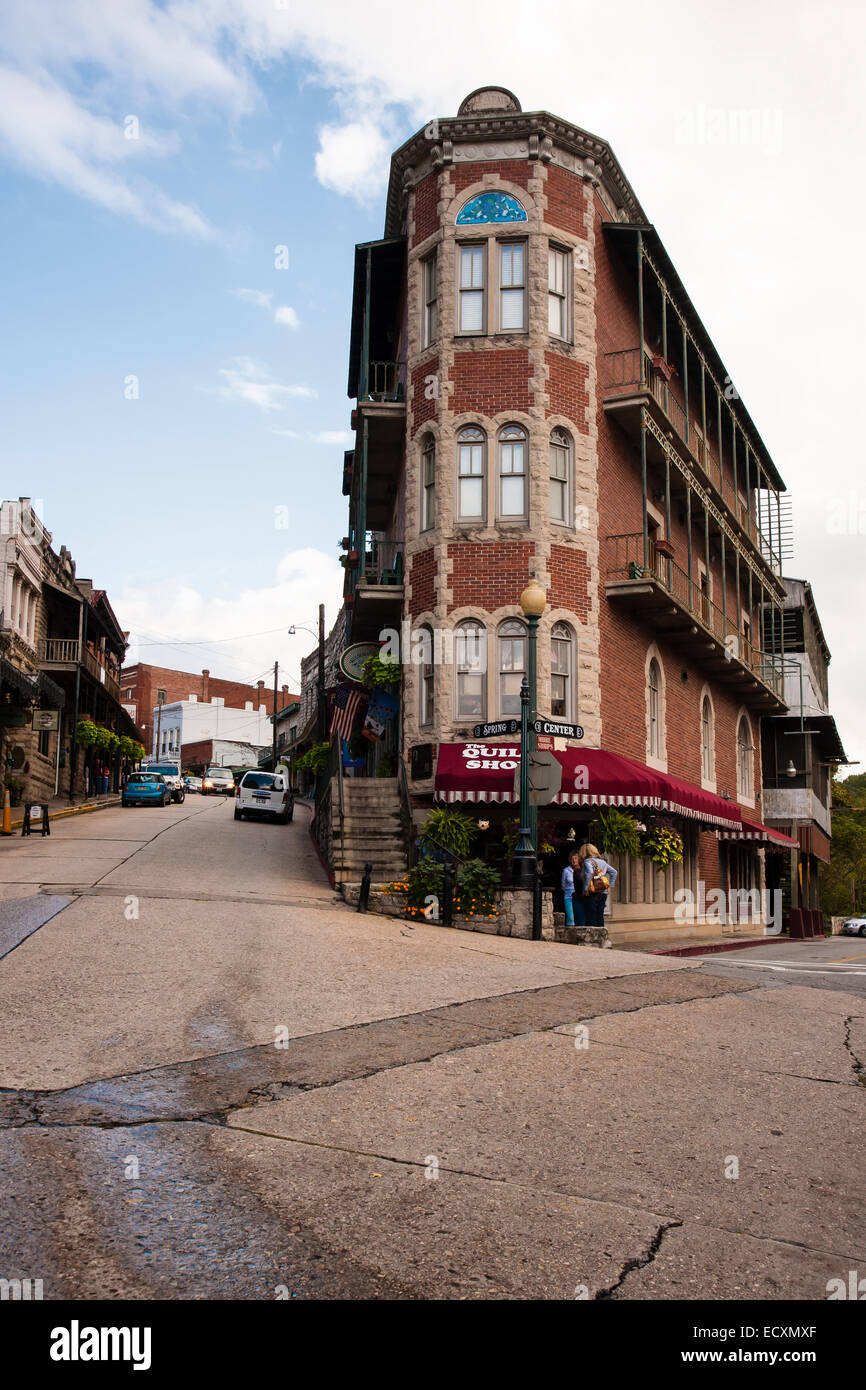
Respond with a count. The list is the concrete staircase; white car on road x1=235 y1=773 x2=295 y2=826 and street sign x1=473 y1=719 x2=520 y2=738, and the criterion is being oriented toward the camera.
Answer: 2

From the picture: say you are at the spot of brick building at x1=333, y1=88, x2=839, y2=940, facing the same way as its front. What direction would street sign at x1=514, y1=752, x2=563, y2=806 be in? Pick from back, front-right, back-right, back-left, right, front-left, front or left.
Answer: front

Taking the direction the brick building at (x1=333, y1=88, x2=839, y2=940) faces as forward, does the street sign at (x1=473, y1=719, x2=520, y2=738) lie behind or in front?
in front

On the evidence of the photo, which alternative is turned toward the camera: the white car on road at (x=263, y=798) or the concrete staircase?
the concrete staircase

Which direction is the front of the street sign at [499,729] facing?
toward the camera

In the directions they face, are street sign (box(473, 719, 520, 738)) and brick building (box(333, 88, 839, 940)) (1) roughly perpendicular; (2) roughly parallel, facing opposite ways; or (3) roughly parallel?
roughly parallel

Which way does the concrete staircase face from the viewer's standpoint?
toward the camera

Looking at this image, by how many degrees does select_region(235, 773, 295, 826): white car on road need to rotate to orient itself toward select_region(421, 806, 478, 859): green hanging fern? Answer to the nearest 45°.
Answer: approximately 180°

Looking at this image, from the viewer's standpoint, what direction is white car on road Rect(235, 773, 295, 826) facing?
away from the camera

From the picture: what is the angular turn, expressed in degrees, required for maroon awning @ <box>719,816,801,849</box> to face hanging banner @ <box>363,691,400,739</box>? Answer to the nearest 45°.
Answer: approximately 90° to its right

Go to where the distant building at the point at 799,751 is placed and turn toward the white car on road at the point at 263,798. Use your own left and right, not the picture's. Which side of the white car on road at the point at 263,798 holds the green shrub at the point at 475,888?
left

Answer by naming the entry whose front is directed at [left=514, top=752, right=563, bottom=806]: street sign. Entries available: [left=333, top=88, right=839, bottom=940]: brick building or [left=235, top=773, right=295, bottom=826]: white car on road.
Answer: the brick building

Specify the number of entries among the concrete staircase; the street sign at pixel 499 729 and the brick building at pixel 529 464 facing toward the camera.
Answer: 3
